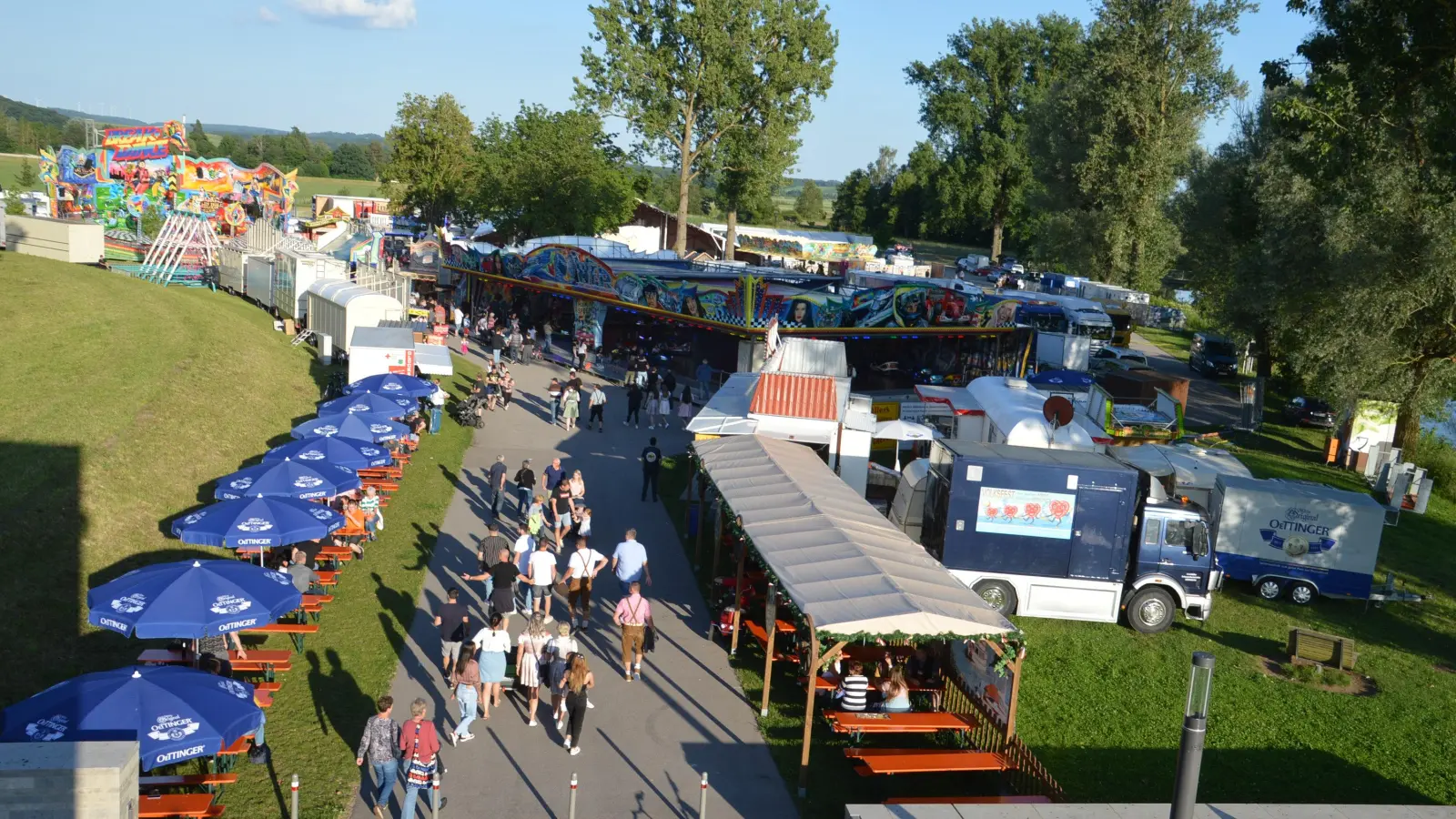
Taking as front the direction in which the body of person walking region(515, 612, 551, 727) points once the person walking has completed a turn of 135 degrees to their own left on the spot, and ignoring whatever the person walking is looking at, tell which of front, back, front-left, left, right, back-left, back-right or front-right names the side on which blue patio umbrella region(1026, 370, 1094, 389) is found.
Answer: back

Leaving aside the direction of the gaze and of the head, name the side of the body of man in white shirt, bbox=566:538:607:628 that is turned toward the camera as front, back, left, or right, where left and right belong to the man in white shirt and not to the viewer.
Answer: back

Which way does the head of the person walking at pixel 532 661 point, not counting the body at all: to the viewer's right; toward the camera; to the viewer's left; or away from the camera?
away from the camera

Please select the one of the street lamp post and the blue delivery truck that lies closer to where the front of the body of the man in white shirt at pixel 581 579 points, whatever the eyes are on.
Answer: the blue delivery truck

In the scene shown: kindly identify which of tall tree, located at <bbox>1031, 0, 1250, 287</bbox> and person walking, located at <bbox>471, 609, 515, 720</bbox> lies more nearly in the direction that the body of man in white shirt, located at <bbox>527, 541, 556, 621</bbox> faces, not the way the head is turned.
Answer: the tall tree

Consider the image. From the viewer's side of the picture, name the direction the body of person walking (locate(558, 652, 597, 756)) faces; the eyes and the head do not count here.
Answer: away from the camera

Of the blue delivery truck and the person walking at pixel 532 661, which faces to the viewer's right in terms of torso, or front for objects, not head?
the blue delivery truck

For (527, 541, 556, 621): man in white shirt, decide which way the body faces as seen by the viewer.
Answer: away from the camera

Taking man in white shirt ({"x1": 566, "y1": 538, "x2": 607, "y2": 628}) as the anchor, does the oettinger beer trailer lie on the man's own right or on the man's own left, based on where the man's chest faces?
on the man's own right

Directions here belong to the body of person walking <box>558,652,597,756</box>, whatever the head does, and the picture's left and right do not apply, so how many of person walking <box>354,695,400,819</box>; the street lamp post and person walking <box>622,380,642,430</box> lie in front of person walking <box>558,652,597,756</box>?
1

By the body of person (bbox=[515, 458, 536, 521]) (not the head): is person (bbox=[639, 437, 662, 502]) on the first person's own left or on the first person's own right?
on the first person's own right

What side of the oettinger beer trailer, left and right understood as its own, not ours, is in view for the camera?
right

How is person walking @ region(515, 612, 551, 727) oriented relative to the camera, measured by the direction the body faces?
away from the camera

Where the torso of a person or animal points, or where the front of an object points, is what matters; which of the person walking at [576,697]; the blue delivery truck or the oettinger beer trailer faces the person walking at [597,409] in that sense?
the person walking at [576,697]

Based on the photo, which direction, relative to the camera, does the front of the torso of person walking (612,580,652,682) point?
away from the camera

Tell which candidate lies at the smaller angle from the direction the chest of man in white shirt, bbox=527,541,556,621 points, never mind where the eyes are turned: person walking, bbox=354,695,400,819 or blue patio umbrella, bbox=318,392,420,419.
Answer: the blue patio umbrella
